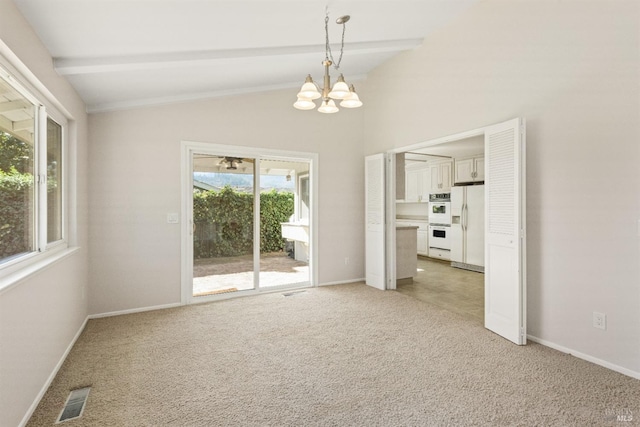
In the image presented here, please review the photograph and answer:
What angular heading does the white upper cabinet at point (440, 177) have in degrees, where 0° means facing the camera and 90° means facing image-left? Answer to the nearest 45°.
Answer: approximately 45°

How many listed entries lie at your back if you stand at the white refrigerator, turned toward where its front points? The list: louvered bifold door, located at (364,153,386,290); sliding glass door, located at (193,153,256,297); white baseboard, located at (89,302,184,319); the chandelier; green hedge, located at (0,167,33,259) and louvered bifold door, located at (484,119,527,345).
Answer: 0

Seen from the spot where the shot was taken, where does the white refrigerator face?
facing the viewer and to the left of the viewer

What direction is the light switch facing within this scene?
toward the camera

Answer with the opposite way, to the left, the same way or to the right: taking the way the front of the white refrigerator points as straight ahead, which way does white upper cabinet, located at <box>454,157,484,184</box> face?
the same way

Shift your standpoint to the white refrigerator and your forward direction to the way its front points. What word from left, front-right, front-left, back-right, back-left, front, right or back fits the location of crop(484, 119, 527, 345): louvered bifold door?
front-left

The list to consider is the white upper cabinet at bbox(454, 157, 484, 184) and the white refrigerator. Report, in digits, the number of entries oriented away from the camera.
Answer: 0

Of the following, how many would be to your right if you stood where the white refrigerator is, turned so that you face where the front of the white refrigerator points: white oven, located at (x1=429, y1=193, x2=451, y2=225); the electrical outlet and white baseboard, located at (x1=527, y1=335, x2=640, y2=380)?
1

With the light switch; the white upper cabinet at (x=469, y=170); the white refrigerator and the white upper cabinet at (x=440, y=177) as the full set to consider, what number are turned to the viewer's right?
0

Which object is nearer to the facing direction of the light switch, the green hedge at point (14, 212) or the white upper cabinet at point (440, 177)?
the green hedge

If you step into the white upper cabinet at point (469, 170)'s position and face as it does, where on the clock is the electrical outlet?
The electrical outlet is roughly at 10 o'clock from the white upper cabinet.

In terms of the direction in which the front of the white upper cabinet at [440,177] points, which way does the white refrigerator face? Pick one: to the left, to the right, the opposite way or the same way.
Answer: the same way

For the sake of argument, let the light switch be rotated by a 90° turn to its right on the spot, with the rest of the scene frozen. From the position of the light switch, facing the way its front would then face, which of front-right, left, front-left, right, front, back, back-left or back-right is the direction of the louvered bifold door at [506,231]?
back-left

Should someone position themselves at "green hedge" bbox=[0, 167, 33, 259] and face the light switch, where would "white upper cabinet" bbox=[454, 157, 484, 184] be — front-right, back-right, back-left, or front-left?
front-right

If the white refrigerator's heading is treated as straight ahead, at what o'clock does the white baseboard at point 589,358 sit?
The white baseboard is roughly at 10 o'clock from the white refrigerator.

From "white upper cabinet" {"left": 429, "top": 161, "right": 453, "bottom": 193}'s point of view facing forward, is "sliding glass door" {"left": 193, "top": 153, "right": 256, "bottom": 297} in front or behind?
in front
